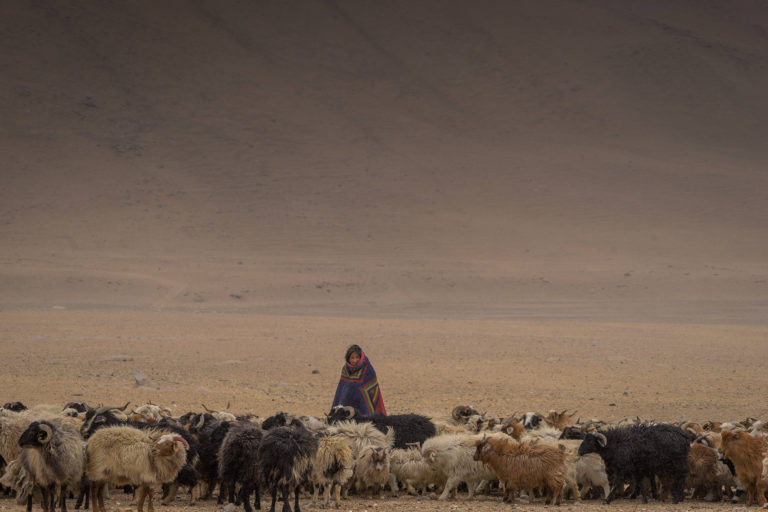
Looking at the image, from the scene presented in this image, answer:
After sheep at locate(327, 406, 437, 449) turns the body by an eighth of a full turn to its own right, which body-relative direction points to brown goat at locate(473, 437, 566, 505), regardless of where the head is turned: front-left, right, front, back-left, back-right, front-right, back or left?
back

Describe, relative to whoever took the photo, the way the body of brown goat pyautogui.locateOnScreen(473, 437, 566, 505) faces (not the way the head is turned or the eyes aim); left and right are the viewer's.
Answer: facing to the left of the viewer

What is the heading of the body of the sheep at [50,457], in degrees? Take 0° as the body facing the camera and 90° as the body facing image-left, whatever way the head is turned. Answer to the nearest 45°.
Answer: approximately 45°

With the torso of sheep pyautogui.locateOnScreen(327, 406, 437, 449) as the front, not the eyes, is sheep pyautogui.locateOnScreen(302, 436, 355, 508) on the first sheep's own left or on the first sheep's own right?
on the first sheep's own left

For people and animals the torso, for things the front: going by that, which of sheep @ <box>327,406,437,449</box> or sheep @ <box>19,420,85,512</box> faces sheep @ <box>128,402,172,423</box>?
sheep @ <box>327,406,437,449</box>

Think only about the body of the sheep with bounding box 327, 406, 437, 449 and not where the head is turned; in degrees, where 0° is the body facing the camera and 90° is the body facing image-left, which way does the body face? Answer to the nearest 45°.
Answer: approximately 90°

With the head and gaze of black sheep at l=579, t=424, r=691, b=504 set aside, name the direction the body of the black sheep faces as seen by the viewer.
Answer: to the viewer's left

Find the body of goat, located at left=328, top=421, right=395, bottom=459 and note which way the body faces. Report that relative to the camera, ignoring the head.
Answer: to the viewer's left

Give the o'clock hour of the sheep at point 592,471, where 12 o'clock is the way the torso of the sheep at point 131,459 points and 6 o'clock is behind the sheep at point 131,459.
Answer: the sheep at point 592,471 is roughly at 12 o'clock from the sheep at point 131,459.
